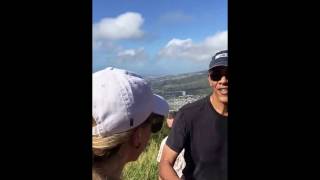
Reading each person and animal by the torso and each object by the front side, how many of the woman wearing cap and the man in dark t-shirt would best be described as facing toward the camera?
1

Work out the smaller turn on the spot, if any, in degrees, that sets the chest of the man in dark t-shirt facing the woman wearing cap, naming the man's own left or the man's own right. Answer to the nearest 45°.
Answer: approximately 45° to the man's own right

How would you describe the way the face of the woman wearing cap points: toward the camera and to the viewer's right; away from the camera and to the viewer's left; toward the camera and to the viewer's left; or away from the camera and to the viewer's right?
away from the camera and to the viewer's right

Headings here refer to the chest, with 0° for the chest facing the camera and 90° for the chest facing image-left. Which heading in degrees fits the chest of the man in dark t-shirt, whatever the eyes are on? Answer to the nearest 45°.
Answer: approximately 0°

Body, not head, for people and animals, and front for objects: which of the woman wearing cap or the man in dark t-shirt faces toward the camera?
the man in dark t-shirt

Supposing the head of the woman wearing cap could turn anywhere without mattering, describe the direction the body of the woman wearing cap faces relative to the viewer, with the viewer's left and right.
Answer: facing away from the viewer and to the right of the viewer

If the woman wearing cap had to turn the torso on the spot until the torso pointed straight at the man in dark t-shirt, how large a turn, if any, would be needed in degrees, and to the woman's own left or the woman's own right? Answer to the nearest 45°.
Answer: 0° — they already face them
